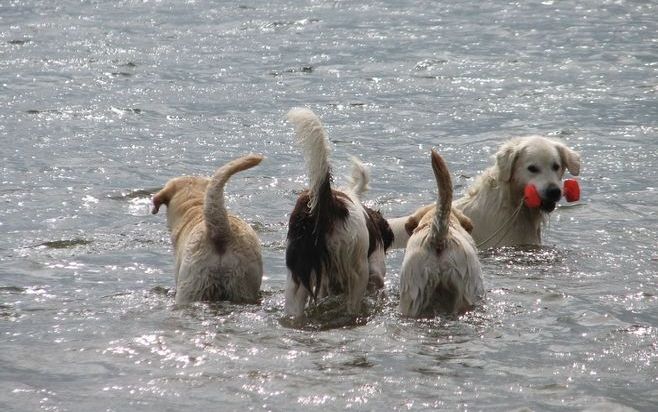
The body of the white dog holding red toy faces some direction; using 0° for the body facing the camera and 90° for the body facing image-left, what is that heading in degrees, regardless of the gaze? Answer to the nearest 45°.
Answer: approximately 315°

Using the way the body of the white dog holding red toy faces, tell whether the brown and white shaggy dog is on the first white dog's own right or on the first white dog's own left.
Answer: on the first white dog's own right

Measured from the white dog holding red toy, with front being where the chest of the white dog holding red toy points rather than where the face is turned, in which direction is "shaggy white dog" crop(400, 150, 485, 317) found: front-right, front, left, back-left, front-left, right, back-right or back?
front-right

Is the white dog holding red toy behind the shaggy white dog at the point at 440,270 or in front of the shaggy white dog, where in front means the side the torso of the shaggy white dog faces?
in front

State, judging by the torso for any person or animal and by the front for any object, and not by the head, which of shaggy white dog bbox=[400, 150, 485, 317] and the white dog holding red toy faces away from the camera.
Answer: the shaggy white dog

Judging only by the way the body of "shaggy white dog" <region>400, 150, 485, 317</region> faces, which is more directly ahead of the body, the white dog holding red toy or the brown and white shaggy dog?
the white dog holding red toy

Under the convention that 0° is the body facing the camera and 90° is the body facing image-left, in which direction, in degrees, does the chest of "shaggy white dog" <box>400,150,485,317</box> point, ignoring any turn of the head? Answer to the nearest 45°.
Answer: approximately 180°

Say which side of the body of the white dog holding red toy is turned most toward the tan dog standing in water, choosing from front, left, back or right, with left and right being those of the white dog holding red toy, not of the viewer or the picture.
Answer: right

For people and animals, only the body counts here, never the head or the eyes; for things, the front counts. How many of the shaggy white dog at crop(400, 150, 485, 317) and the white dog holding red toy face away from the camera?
1

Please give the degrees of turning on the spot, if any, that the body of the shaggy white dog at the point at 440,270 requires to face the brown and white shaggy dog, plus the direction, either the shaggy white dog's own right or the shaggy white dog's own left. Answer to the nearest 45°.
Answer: approximately 90° to the shaggy white dog's own left

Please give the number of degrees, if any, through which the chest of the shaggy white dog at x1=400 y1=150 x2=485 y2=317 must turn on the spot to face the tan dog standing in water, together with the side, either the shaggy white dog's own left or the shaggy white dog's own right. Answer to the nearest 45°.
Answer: approximately 90° to the shaggy white dog's own left
